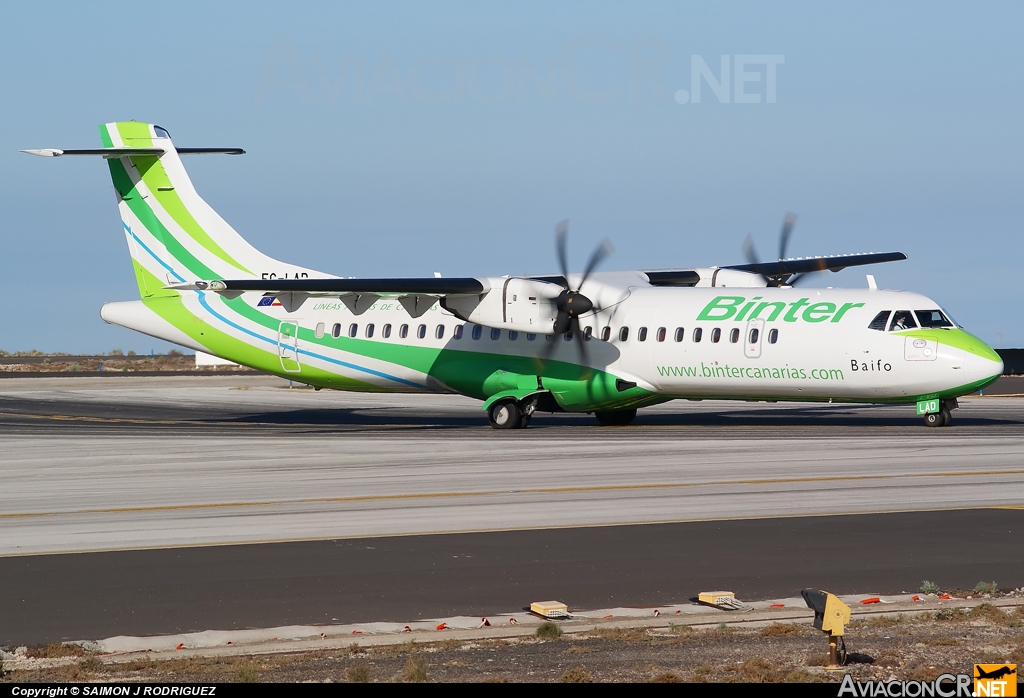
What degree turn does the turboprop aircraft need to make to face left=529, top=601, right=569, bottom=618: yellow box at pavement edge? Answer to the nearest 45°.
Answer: approximately 45° to its right

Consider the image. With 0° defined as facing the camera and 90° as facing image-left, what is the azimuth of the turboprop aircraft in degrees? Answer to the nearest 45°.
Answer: approximately 315°
